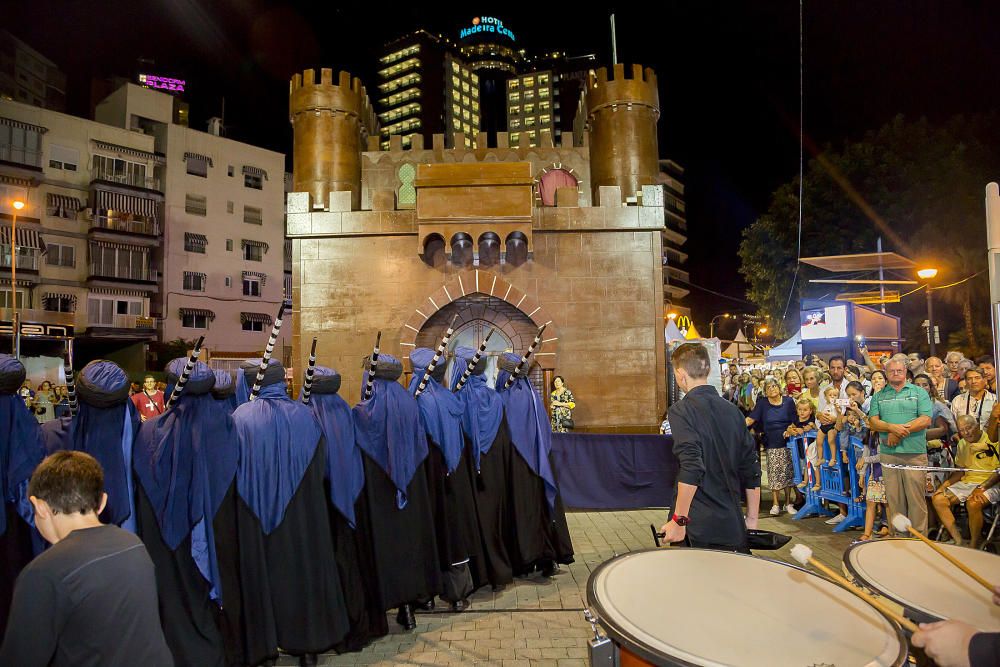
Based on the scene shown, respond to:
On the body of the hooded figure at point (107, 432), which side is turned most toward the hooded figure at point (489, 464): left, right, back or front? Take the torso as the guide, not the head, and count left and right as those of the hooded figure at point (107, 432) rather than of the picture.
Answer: right

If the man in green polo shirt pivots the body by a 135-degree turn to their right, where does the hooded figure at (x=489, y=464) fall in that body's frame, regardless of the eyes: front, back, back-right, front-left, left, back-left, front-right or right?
left

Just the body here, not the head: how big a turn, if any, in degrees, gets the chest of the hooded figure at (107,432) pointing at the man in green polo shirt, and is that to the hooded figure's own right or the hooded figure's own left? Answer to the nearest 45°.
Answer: approximately 90° to the hooded figure's own right

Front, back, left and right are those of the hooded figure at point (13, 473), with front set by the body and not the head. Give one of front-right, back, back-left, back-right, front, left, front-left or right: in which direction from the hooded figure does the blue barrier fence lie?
right

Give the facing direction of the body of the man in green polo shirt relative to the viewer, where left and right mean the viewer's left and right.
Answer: facing the viewer

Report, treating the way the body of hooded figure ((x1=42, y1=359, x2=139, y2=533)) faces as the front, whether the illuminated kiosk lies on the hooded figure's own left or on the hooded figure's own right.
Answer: on the hooded figure's own right

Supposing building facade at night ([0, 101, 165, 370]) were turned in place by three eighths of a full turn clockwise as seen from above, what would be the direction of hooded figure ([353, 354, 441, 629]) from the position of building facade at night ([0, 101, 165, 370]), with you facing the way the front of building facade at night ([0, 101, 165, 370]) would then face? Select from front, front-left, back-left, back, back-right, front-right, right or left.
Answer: left

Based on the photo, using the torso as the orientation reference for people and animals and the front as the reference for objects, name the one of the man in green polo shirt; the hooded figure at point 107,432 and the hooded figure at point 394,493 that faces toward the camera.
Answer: the man in green polo shirt

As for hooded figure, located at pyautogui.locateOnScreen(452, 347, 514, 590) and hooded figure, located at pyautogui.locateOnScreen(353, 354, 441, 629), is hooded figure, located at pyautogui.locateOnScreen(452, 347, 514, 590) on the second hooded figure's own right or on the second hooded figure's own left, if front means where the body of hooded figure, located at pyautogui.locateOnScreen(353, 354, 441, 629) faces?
on the second hooded figure's own right

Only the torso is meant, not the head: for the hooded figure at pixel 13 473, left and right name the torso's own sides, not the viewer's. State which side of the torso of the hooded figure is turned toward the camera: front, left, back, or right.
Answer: back

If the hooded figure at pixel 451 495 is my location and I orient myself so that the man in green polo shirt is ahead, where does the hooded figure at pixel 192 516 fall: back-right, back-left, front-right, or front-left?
back-right

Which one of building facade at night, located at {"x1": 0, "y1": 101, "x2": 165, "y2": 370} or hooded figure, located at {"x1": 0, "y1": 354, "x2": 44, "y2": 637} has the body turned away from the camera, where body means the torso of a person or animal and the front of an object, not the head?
the hooded figure

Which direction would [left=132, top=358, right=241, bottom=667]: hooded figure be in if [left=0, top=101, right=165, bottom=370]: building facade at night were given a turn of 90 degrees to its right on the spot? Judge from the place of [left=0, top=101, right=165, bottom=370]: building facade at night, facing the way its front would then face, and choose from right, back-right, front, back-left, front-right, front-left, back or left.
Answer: front-left

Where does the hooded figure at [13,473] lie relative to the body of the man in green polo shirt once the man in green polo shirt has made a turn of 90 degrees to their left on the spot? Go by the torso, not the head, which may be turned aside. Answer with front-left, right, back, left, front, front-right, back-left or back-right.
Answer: back-right

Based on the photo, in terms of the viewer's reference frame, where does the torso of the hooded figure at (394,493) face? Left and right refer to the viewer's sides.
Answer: facing away from the viewer
